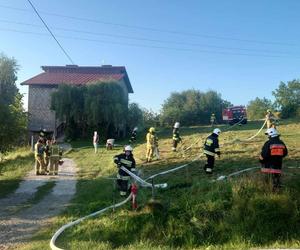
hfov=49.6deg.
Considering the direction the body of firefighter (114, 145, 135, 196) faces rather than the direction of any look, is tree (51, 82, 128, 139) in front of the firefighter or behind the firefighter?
behind

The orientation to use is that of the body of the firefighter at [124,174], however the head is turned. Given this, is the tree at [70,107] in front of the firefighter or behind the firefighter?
behind

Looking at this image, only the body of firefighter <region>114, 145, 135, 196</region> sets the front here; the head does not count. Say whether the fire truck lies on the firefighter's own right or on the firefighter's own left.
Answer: on the firefighter's own left
